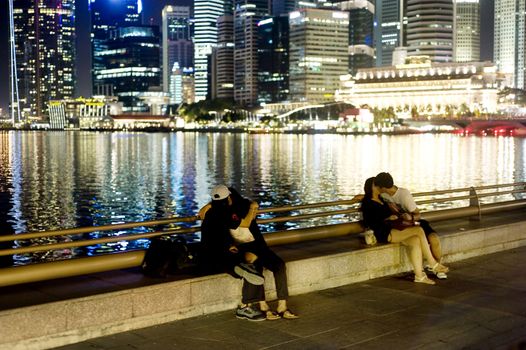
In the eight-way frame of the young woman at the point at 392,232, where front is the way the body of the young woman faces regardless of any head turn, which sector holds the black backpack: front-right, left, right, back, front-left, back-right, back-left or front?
back-right

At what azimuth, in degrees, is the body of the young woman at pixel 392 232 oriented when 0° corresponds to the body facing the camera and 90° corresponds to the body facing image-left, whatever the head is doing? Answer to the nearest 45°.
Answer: approximately 270°
